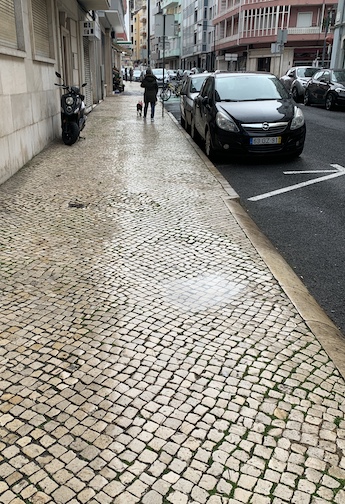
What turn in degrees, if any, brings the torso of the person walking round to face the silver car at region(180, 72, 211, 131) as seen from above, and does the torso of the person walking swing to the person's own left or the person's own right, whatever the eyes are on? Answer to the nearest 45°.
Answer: approximately 135° to the person's own right

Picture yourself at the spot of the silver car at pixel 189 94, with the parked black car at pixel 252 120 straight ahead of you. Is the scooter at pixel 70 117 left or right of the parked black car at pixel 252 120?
right

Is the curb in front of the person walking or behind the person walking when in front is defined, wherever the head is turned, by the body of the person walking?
behind

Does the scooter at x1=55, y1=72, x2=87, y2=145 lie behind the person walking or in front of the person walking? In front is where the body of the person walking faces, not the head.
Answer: behind

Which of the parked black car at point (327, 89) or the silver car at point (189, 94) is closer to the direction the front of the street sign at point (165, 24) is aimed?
the parked black car

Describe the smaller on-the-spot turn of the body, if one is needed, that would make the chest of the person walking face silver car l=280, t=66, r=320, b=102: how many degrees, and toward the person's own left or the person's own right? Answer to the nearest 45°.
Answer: approximately 45° to the person's own right

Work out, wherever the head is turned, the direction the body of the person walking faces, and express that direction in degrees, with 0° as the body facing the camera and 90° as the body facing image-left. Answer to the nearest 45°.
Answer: approximately 180°

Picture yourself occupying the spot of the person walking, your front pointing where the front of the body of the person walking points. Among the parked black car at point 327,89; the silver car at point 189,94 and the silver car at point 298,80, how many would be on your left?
0

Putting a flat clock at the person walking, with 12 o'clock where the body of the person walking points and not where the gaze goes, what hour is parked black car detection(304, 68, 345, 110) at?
The parked black car is roughly at 2 o'clock from the person walking.
